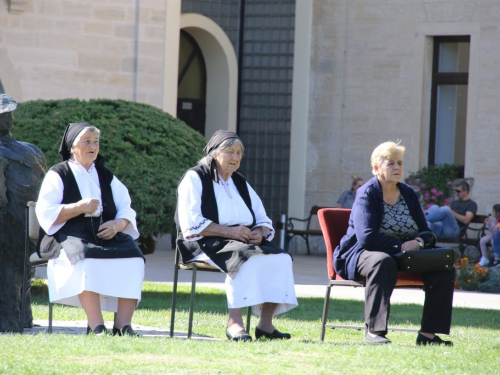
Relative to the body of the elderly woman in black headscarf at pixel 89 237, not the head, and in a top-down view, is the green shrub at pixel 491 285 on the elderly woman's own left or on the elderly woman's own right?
on the elderly woman's own left

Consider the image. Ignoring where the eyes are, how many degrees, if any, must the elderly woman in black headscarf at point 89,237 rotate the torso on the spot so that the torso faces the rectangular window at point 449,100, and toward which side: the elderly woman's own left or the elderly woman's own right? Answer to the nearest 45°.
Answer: approximately 90° to the elderly woman's own left

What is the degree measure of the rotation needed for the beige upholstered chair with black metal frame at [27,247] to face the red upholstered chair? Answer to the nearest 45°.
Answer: approximately 45° to its left

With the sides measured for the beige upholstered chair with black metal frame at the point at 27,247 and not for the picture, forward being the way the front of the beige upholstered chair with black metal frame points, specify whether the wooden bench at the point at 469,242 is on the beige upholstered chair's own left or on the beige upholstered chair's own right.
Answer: on the beige upholstered chair's own left

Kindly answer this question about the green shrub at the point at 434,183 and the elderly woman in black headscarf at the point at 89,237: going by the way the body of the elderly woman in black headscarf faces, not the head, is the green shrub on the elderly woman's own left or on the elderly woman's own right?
on the elderly woman's own left

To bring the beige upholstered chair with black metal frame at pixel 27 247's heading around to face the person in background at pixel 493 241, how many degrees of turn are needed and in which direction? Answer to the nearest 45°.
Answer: approximately 90° to its left

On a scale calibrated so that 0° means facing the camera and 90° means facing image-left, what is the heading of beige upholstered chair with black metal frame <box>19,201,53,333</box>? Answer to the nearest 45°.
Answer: approximately 315°

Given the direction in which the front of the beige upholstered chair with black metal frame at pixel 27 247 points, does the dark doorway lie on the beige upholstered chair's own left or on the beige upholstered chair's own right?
on the beige upholstered chair's own left

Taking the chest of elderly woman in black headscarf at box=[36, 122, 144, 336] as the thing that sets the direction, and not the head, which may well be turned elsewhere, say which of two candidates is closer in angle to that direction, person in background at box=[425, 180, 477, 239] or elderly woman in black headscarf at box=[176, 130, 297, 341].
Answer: the elderly woman in black headscarf

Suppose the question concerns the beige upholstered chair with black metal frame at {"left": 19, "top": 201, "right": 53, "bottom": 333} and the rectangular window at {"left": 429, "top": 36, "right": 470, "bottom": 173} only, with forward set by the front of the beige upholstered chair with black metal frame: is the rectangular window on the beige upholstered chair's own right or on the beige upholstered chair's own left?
on the beige upholstered chair's own left

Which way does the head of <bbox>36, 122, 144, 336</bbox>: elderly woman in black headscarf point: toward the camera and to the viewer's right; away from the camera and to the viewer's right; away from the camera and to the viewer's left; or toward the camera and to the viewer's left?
toward the camera and to the viewer's right

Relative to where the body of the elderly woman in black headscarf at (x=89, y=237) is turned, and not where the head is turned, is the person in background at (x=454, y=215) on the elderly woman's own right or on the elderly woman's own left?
on the elderly woman's own left

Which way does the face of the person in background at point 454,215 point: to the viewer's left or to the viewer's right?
to the viewer's left

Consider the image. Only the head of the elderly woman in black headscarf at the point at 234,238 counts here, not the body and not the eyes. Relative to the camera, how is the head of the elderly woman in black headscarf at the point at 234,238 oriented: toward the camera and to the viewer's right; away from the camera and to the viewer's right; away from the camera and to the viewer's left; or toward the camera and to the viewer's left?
toward the camera and to the viewer's right
